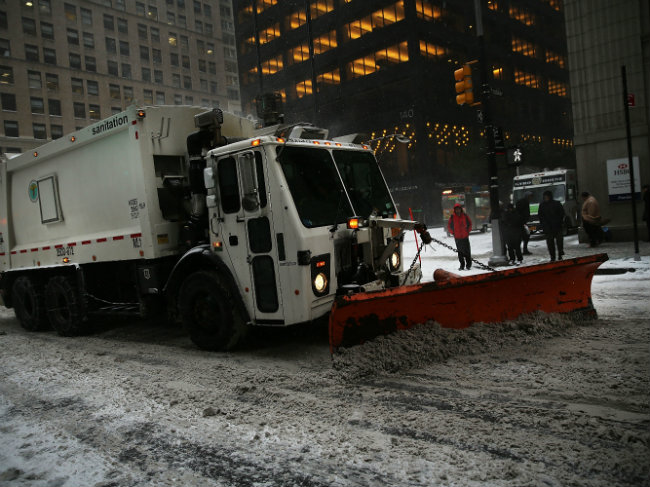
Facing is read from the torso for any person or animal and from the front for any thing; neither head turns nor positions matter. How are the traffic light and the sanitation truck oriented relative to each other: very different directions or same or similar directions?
very different directions

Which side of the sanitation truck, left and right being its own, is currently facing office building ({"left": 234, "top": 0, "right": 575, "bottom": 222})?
left

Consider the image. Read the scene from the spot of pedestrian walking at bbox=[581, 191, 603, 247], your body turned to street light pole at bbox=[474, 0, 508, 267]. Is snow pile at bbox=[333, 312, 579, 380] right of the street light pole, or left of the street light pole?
left

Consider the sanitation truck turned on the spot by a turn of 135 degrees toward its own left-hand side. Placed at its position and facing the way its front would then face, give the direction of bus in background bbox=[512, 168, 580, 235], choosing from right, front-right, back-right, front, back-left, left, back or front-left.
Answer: front-right

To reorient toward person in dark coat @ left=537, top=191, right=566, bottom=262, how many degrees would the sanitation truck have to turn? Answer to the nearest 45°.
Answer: approximately 90° to its left

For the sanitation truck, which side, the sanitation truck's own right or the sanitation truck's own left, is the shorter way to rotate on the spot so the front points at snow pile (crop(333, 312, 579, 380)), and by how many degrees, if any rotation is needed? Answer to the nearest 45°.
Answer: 0° — it already faces it

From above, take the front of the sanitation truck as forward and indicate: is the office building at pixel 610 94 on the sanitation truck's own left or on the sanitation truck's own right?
on the sanitation truck's own left

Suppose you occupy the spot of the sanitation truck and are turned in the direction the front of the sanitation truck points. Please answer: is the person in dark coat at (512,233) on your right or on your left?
on your left

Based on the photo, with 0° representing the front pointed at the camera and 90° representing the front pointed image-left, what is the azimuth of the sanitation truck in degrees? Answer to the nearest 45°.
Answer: approximately 315°
